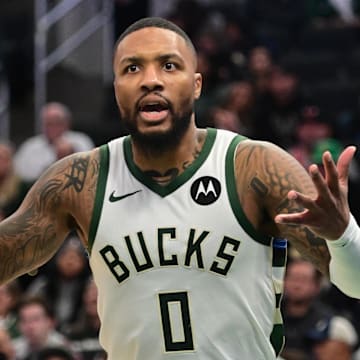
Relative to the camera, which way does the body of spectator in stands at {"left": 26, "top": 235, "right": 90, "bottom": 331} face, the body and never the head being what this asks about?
toward the camera

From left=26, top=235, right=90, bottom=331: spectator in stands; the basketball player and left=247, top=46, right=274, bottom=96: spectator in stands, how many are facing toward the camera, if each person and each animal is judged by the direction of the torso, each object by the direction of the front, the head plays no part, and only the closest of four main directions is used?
3

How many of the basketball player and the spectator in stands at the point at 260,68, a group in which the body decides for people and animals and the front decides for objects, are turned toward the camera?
2

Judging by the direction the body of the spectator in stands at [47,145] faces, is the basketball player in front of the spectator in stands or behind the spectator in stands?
in front

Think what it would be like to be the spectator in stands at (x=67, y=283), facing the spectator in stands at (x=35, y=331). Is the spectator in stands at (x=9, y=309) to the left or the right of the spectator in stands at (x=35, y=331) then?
right

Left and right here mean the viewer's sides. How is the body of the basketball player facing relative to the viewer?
facing the viewer

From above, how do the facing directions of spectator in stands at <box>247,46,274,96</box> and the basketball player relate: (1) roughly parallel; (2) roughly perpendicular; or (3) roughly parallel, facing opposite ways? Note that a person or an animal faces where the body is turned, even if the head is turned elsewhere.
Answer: roughly parallel

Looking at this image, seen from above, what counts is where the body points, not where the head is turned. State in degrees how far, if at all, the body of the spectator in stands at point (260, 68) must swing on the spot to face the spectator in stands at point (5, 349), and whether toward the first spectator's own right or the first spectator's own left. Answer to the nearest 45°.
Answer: approximately 45° to the first spectator's own right

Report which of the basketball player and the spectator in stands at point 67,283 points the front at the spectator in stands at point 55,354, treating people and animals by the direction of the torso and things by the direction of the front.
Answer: the spectator in stands at point 67,283
